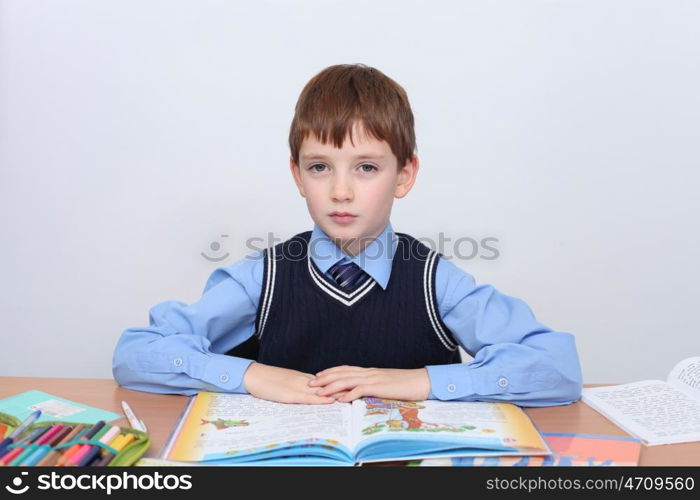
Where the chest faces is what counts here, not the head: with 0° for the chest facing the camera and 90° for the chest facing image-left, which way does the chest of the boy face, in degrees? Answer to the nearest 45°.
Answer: approximately 0°

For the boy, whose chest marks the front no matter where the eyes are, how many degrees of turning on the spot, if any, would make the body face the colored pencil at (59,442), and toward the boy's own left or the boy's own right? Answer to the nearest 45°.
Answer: approximately 45° to the boy's own right
